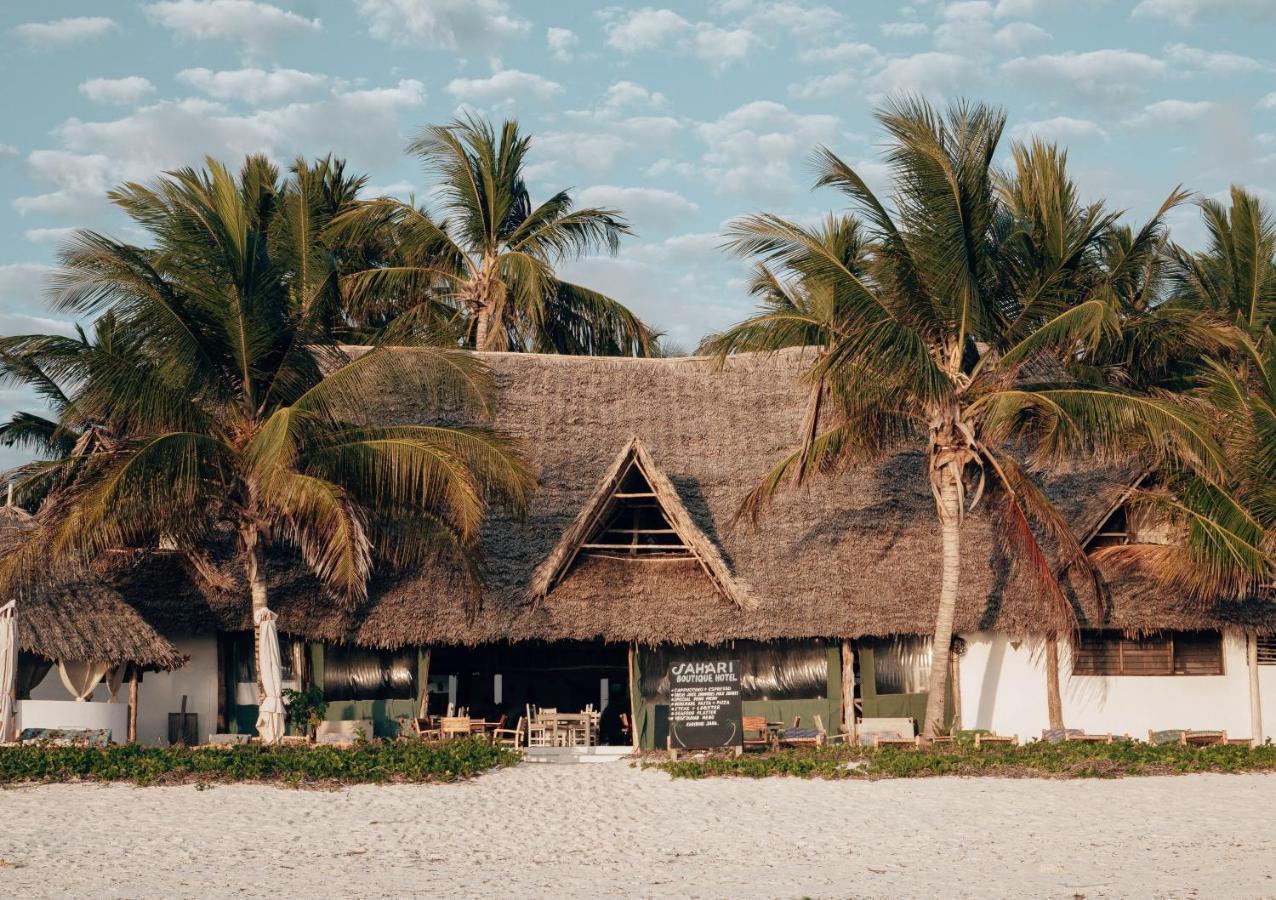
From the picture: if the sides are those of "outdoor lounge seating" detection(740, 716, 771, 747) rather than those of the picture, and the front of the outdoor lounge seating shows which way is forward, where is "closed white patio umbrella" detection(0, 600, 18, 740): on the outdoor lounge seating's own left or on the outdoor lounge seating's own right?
on the outdoor lounge seating's own right

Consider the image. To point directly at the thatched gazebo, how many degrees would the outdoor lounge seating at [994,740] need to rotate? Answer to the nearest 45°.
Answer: approximately 90° to its right

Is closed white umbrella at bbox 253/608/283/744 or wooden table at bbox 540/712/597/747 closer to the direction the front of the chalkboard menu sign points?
the closed white umbrella

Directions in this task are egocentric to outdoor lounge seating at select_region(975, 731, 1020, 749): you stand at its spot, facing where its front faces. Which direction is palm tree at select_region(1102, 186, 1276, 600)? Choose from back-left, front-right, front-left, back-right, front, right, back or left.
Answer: left

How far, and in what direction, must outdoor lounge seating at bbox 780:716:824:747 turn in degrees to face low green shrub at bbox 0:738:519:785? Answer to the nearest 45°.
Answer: approximately 45° to its right

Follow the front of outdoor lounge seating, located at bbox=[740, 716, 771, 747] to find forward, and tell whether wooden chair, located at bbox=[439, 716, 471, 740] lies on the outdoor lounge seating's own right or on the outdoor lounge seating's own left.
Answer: on the outdoor lounge seating's own right

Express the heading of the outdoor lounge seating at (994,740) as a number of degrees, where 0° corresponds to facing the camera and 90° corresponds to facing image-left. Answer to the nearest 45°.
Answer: approximately 0°
